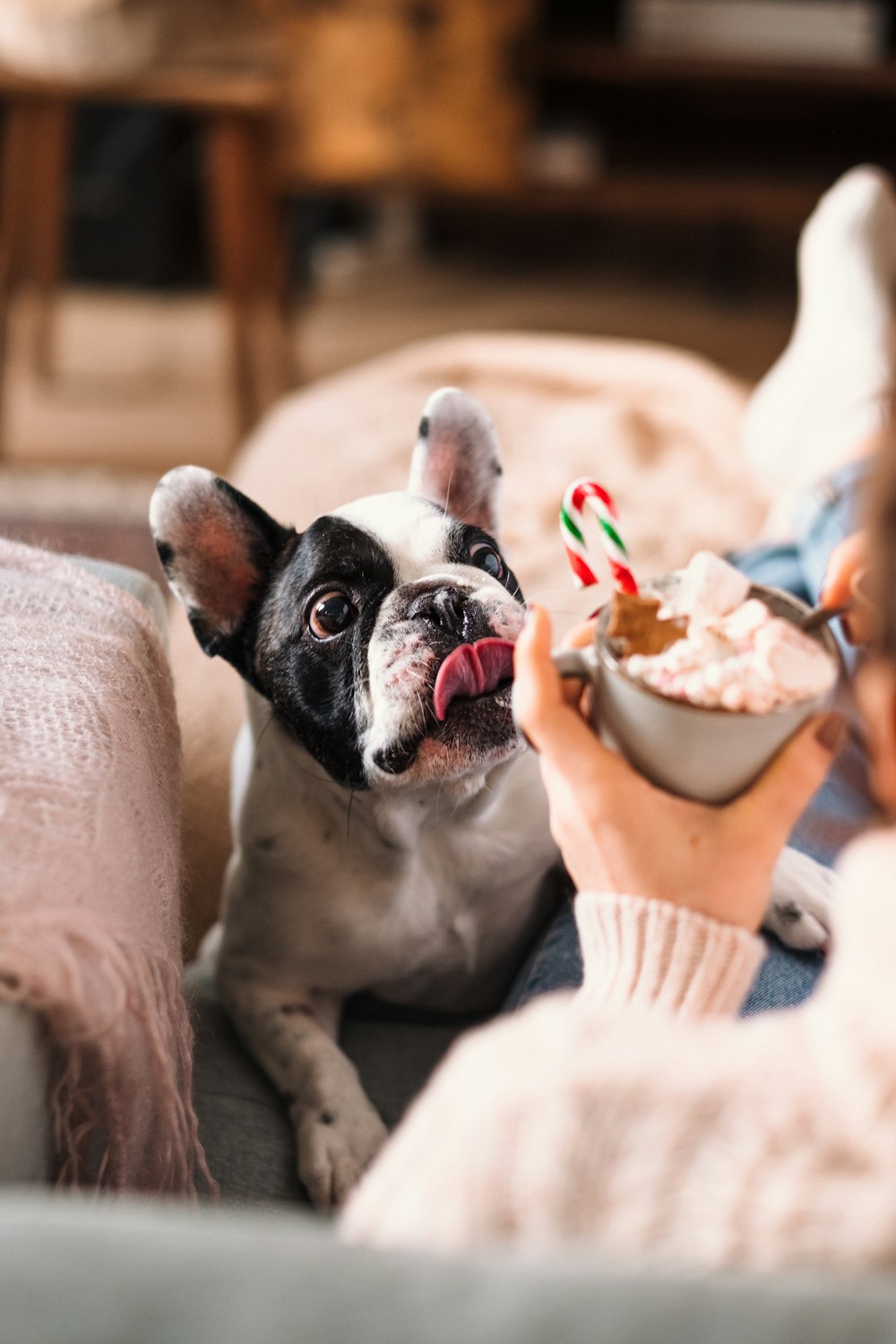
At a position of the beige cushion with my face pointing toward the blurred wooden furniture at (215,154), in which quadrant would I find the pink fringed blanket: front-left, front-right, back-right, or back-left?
back-left

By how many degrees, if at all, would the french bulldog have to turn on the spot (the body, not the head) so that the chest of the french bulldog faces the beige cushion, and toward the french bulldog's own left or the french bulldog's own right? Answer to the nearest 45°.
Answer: approximately 135° to the french bulldog's own left

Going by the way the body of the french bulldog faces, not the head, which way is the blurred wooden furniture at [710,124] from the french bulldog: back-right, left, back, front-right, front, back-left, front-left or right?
back-left

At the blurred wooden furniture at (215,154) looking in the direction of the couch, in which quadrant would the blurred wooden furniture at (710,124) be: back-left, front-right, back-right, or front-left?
back-left

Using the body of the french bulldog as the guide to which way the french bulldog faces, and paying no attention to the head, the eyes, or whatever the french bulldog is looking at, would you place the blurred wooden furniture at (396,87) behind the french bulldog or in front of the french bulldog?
behind

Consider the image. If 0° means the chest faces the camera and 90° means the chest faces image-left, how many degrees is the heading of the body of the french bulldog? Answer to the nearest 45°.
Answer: approximately 315°

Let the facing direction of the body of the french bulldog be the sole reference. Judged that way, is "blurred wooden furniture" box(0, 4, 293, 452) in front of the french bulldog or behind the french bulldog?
behind
